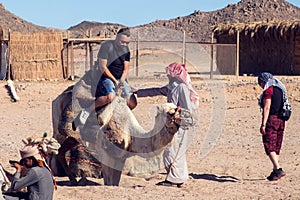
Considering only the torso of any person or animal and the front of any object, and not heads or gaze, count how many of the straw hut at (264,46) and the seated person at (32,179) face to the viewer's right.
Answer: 0

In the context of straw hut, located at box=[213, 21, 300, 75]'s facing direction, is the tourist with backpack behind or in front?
in front

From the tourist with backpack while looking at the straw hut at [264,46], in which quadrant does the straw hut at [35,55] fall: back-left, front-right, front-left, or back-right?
front-left

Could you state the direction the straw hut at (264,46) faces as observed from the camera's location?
facing the viewer

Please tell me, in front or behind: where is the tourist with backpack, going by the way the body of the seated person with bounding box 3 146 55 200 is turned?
behind

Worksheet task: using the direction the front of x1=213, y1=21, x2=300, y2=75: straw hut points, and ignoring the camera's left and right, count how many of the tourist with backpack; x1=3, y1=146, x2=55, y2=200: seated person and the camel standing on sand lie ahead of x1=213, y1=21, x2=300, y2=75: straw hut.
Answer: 3

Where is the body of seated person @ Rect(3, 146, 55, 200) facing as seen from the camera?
to the viewer's left

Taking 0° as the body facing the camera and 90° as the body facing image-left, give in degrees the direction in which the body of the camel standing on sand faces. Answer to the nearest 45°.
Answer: approximately 270°

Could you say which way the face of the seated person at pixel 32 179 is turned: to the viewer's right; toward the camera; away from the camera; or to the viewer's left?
to the viewer's left

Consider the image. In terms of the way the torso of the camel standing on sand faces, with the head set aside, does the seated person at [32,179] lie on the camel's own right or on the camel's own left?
on the camel's own right

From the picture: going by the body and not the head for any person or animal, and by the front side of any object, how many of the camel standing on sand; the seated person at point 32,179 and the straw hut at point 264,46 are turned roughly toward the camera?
1

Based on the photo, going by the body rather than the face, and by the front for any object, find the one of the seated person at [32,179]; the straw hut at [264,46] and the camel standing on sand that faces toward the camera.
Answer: the straw hut

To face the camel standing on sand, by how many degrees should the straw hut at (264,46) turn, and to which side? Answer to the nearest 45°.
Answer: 0° — it already faces it

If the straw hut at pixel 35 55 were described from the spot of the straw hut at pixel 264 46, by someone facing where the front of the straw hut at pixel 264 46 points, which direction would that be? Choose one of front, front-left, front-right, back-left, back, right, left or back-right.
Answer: front-right
